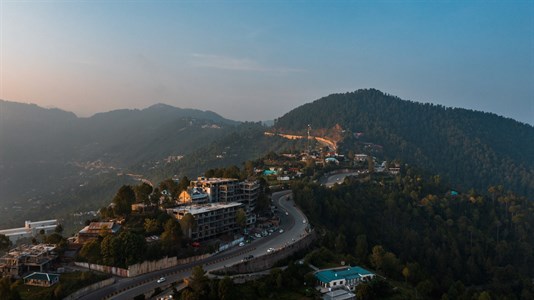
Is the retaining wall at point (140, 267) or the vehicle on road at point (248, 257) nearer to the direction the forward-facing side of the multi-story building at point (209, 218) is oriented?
the vehicle on road

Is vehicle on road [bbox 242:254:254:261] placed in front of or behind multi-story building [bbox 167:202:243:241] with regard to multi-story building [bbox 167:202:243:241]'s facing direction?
in front

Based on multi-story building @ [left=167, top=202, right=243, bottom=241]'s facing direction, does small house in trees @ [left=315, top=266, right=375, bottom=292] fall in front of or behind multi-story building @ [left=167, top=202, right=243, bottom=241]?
in front

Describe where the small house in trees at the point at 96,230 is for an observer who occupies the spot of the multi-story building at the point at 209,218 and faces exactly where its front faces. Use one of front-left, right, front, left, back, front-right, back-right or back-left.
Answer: back-right

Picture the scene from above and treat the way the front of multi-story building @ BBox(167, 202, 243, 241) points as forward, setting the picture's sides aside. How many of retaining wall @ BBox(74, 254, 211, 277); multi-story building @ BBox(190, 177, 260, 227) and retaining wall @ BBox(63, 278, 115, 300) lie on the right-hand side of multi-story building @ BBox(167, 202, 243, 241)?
2

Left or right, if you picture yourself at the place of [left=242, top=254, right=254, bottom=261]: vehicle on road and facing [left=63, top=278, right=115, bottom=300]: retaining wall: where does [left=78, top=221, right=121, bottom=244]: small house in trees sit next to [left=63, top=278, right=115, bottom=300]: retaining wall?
right

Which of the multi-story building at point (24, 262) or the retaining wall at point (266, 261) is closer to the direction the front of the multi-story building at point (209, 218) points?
the retaining wall

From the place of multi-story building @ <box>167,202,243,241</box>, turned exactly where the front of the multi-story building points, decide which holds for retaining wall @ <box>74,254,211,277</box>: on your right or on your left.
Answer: on your right

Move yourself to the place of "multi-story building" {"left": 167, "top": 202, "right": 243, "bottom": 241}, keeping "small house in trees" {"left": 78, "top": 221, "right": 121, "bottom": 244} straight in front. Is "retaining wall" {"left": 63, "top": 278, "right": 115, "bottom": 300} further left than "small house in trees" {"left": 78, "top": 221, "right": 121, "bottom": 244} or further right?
left

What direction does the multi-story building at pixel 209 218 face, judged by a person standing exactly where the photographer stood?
facing the viewer and to the right of the viewer

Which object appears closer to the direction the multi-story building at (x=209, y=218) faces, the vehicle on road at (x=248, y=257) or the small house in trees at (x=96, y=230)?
the vehicle on road
